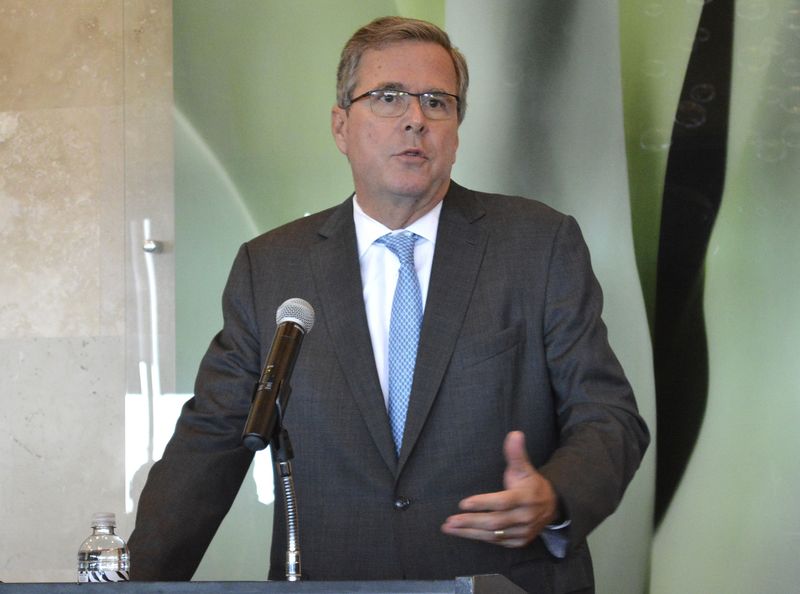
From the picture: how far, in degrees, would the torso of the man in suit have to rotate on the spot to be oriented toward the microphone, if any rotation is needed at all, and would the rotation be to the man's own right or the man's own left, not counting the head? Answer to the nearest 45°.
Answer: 0° — they already face it

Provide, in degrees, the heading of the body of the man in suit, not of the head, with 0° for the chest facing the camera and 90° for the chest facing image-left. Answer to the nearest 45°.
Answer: approximately 0°

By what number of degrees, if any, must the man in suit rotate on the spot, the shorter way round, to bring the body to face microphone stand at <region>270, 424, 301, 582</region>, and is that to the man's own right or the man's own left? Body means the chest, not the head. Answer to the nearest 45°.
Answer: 0° — they already face it
